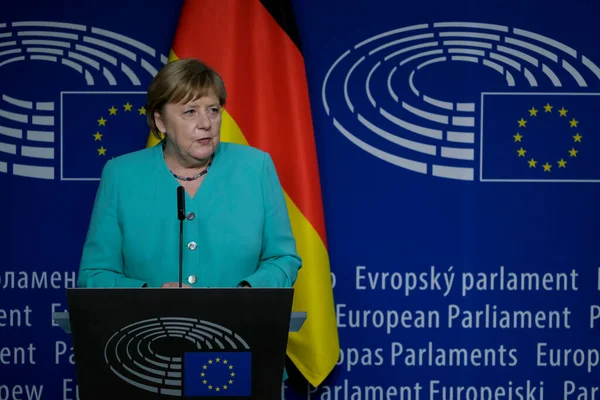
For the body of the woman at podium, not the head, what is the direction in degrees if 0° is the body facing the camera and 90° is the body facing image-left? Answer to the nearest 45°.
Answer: approximately 0°

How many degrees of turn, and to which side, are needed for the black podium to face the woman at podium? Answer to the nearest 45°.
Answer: approximately 180°

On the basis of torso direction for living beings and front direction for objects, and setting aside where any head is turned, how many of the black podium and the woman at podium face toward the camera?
2

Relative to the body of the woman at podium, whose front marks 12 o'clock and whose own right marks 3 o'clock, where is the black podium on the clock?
The black podium is roughly at 12 o'clock from the woman at podium.

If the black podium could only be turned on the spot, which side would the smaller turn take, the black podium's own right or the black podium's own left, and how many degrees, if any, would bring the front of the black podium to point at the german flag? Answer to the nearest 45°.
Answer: approximately 180°

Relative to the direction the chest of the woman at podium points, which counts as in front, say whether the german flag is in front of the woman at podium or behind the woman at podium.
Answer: behind

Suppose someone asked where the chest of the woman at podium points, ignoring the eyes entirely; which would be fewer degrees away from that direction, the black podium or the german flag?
the black podium
